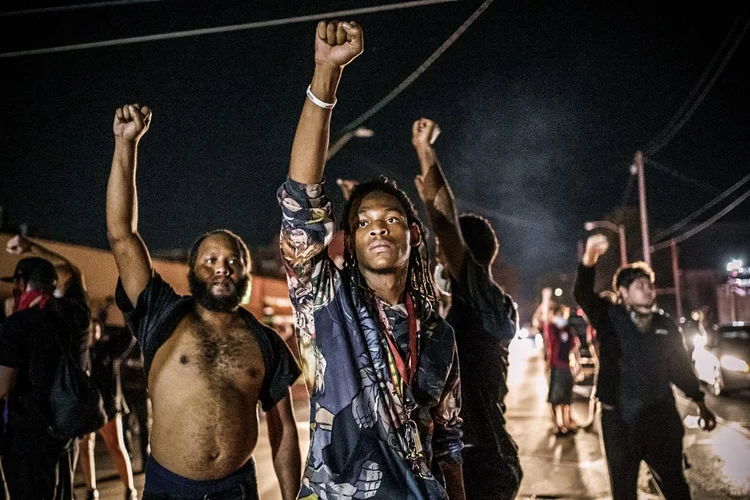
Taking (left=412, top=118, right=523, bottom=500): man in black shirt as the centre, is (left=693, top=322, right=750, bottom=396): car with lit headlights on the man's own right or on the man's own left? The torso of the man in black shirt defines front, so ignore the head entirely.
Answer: on the man's own right

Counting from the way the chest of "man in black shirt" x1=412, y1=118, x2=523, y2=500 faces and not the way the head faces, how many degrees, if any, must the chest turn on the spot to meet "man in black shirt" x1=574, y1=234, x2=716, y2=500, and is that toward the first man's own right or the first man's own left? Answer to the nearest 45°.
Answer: approximately 90° to the first man's own right

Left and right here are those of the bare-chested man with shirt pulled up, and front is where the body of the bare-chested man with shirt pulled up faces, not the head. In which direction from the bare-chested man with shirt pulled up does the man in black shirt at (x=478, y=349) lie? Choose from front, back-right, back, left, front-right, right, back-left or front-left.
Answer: left

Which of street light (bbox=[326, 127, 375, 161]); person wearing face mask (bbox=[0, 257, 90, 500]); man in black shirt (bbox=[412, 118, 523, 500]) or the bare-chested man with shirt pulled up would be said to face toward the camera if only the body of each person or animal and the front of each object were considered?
the bare-chested man with shirt pulled up

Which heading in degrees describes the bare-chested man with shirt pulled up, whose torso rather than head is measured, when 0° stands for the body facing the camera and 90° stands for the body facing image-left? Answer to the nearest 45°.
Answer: approximately 0°

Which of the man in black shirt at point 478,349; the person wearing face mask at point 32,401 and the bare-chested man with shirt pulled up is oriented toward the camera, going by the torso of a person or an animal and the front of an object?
the bare-chested man with shirt pulled up

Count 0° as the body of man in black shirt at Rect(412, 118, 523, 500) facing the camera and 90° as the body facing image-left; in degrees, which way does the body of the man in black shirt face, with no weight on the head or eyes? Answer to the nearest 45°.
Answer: approximately 135°

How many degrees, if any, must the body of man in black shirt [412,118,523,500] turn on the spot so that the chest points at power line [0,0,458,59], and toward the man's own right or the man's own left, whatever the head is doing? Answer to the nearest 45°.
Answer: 0° — they already face it

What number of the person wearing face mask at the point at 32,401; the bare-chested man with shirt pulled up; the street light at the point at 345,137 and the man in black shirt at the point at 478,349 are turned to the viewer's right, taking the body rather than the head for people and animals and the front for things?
1
